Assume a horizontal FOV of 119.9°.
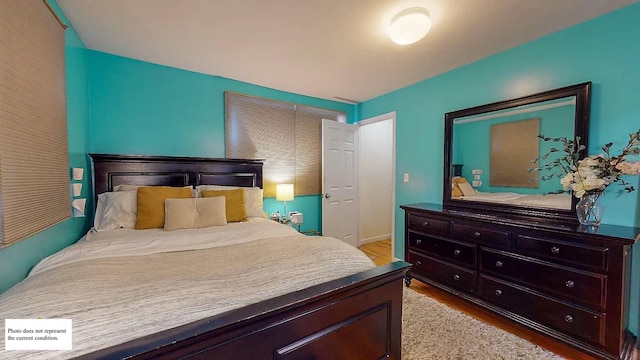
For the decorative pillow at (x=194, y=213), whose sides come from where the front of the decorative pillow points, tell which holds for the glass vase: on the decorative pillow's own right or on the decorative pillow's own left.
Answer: on the decorative pillow's own left

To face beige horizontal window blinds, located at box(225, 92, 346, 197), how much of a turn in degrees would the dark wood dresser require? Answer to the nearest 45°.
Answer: approximately 45° to its right

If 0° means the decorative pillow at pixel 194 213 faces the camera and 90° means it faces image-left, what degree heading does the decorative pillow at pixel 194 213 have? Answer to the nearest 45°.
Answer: approximately 0°

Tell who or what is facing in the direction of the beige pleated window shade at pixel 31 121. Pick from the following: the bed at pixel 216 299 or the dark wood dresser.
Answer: the dark wood dresser

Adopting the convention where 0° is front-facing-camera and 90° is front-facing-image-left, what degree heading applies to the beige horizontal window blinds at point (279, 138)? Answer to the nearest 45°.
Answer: approximately 315°
